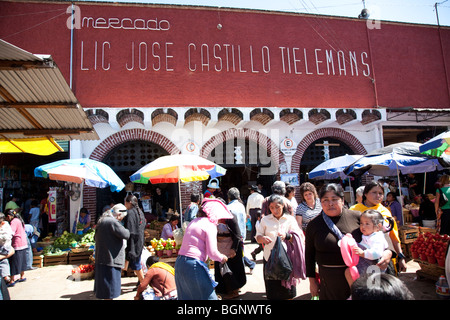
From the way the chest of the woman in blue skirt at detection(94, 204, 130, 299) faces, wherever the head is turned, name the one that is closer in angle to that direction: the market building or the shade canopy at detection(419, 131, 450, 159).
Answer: the shade canopy

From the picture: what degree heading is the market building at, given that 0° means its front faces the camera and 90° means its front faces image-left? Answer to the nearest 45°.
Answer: approximately 0°

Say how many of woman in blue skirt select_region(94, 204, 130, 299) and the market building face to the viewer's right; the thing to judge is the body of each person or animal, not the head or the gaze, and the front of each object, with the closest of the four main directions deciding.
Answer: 1

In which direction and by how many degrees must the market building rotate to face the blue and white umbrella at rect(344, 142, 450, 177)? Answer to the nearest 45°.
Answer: approximately 45° to its left

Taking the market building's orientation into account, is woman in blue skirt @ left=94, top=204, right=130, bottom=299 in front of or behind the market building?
in front

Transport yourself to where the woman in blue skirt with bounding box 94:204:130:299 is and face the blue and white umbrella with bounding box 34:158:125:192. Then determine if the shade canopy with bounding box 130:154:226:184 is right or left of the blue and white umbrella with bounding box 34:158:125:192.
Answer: right

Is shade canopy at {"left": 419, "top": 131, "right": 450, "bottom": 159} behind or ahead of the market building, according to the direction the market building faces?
ahead

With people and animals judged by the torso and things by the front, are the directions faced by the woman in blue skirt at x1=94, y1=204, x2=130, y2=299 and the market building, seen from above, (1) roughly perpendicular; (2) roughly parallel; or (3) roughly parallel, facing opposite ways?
roughly perpendicular

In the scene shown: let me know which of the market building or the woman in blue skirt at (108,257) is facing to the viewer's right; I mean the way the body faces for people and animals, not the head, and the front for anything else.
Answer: the woman in blue skirt

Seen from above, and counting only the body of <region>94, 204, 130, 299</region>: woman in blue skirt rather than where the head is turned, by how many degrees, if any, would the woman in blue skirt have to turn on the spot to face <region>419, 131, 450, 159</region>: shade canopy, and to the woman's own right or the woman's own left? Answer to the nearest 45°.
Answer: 0° — they already face it

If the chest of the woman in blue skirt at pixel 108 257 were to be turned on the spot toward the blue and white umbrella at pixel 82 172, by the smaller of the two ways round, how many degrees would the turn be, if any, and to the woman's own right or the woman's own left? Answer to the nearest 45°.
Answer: approximately 90° to the woman's own left

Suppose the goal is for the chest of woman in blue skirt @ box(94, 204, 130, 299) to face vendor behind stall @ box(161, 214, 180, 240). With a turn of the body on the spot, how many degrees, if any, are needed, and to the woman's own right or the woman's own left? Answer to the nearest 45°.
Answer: approximately 45° to the woman's own left
